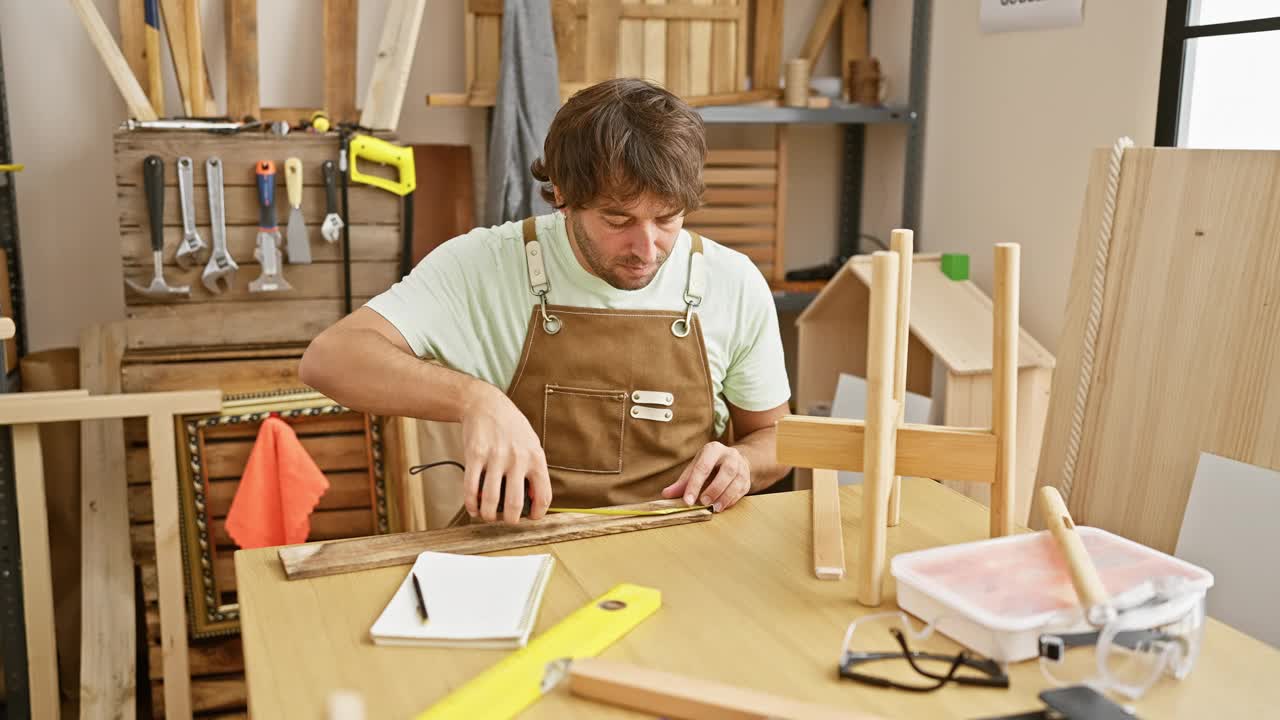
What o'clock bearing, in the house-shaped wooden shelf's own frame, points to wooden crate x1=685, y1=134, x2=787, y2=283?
The wooden crate is roughly at 3 o'clock from the house-shaped wooden shelf.

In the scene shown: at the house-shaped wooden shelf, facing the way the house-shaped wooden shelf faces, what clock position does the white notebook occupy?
The white notebook is roughly at 11 o'clock from the house-shaped wooden shelf.

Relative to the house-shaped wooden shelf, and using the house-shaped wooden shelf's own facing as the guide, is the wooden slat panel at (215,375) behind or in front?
in front

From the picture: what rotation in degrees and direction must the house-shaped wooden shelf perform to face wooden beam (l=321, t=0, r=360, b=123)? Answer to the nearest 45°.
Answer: approximately 45° to its right

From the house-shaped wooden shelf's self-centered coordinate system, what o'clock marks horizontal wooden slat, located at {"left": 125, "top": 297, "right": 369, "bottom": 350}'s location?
The horizontal wooden slat is roughly at 1 o'clock from the house-shaped wooden shelf.

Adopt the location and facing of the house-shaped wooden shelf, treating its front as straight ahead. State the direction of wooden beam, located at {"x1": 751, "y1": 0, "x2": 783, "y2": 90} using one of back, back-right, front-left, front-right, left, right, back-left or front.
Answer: right

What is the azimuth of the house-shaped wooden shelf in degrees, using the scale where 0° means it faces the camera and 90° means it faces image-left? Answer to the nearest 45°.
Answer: approximately 45°

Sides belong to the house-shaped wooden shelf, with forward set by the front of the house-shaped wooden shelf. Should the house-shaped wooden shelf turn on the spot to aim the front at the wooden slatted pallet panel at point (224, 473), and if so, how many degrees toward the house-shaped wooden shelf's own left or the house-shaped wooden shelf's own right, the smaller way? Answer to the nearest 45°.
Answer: approximately 45° to the house-shaped wooden shelf's own right

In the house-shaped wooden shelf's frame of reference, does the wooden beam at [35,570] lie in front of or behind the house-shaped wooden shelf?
in front

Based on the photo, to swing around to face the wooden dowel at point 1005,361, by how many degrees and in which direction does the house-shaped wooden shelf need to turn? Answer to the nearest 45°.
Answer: approximately 45° to its left

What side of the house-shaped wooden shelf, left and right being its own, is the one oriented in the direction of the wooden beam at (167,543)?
front
